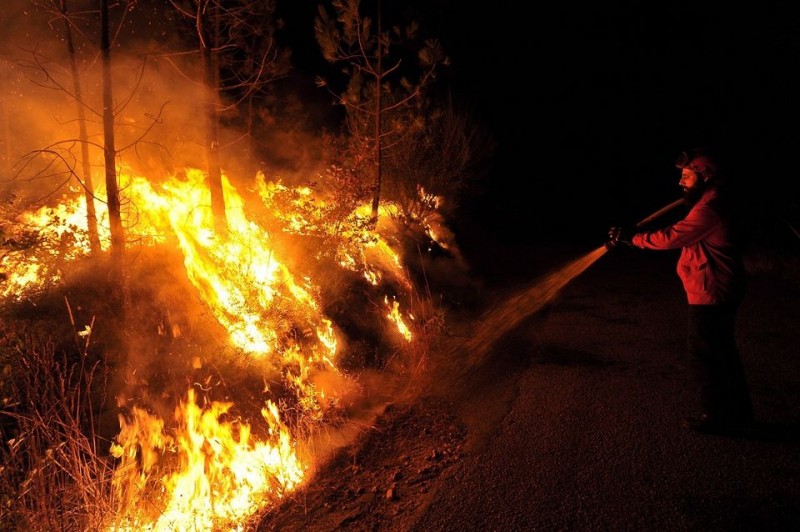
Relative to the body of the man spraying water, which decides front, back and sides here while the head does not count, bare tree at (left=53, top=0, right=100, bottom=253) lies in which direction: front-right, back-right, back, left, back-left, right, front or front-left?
front

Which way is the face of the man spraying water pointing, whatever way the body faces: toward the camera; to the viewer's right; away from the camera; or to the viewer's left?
to the viewer's left

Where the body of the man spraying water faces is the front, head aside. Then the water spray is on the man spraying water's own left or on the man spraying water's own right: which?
on the man spraying water's own right

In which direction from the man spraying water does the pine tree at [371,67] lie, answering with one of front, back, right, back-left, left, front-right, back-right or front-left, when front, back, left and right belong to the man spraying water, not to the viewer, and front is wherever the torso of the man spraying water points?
front-right

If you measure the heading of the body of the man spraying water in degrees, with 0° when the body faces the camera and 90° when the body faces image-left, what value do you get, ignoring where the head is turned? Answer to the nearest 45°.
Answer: approximately 90°

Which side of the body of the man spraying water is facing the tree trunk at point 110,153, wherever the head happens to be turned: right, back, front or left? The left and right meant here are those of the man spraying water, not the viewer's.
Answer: front
